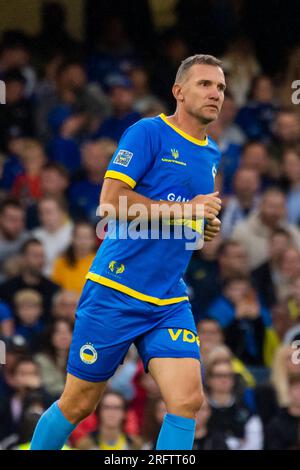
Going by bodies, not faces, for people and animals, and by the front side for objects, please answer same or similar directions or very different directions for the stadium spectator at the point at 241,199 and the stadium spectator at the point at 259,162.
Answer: same or similar directions

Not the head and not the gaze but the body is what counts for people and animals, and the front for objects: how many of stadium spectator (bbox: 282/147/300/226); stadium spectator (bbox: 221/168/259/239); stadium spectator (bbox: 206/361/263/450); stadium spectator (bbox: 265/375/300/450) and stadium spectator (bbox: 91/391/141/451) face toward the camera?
5

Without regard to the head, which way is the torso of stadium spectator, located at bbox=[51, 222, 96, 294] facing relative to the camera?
toward the camera

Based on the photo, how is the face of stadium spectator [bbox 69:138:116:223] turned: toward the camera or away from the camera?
toward the camera

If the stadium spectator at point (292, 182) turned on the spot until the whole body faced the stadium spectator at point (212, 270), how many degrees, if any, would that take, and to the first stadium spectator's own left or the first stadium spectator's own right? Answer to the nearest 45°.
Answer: approximately 45° to the first stadium spectator's own right

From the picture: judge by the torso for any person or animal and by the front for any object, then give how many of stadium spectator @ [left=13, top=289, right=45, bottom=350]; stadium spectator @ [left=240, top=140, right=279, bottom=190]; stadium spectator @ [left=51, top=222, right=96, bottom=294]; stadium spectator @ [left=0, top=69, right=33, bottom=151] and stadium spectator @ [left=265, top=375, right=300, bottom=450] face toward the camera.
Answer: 5

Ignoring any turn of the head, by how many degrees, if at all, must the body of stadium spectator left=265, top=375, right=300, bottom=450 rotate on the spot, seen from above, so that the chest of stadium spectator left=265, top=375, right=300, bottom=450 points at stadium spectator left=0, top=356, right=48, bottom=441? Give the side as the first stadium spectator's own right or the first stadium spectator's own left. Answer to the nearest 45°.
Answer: approximately 90° to the first stadium spectator's own right

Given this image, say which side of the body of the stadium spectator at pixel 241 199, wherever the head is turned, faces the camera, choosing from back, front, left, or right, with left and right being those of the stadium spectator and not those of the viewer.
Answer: front

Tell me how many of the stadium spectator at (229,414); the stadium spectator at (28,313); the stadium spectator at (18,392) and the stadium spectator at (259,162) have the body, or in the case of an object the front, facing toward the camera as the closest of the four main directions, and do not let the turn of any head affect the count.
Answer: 4

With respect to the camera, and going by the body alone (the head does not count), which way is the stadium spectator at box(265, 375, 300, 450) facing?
toward the camera

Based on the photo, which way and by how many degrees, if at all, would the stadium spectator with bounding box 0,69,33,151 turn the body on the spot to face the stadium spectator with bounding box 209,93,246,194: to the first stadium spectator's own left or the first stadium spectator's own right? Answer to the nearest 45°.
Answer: approximately 90° to the first stadium spectator's own left

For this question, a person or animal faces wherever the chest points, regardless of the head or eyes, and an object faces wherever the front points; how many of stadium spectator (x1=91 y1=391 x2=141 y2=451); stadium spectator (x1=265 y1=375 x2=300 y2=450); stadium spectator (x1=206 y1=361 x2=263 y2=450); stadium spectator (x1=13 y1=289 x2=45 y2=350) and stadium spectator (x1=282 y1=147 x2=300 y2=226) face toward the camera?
5

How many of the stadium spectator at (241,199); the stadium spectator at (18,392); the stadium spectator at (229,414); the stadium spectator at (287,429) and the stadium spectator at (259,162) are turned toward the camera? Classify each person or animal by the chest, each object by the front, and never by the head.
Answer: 5

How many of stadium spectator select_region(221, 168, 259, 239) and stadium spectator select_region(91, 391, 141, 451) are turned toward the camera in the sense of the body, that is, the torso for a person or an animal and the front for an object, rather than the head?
2
